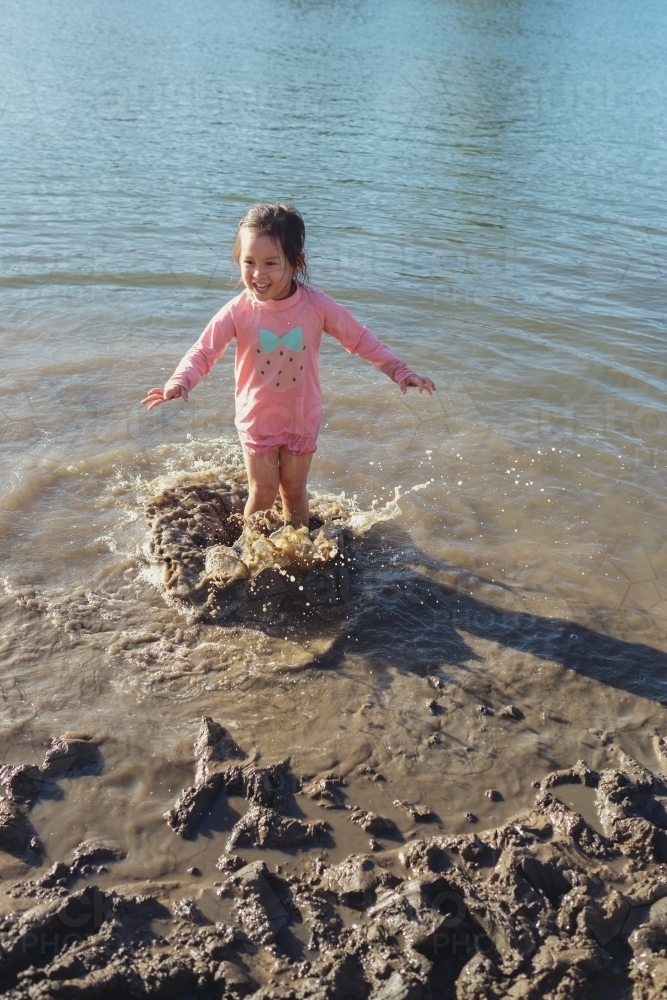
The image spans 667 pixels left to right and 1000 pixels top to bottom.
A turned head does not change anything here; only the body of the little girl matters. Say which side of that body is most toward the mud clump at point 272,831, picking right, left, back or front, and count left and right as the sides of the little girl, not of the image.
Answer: front

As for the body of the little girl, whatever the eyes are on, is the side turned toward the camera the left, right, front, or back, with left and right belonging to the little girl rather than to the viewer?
front

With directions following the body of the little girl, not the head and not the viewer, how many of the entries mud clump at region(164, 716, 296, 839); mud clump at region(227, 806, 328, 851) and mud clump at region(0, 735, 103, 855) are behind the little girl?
0

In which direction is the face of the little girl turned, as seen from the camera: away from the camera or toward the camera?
toward the camera

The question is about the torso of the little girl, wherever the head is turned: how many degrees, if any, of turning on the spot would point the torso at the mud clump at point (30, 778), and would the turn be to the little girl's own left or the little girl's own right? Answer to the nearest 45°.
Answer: approximately 45° to the little girl's own right

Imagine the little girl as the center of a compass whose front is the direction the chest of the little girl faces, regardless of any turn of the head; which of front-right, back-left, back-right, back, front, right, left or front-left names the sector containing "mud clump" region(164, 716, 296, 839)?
front
